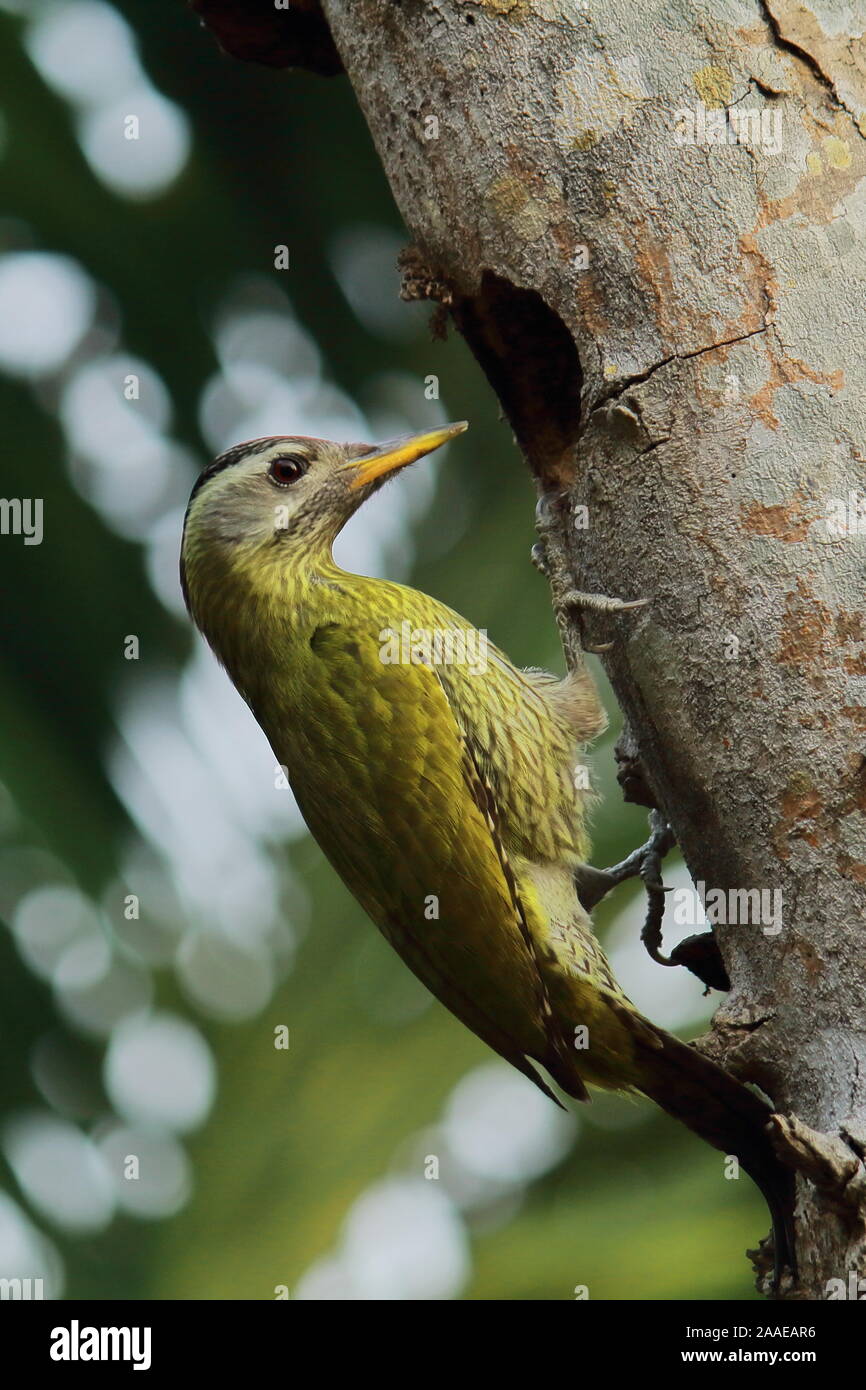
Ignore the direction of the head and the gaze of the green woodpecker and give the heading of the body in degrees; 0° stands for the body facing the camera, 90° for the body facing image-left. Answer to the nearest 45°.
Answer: approximately 270°
